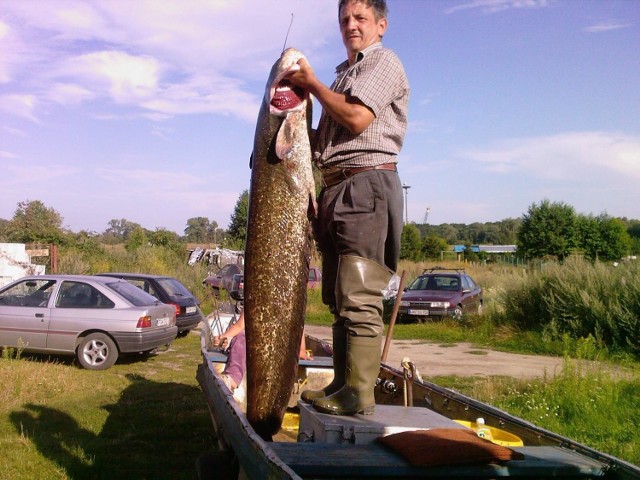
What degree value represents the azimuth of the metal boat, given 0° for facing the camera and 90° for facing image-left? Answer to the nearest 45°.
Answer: approximately 135°

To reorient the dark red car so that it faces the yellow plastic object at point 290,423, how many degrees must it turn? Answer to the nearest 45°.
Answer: approximately 45° to its left

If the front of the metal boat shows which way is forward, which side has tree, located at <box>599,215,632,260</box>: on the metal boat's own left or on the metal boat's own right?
on the metal boat's own right

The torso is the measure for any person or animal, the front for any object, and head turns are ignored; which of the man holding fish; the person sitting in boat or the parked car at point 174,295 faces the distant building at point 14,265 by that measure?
the parked car

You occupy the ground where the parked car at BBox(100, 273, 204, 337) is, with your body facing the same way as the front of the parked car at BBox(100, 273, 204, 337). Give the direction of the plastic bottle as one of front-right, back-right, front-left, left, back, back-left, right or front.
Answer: back-left

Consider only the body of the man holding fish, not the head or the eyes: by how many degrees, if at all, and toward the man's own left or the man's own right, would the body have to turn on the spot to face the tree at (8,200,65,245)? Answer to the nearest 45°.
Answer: approximately 90° to the man's own right
